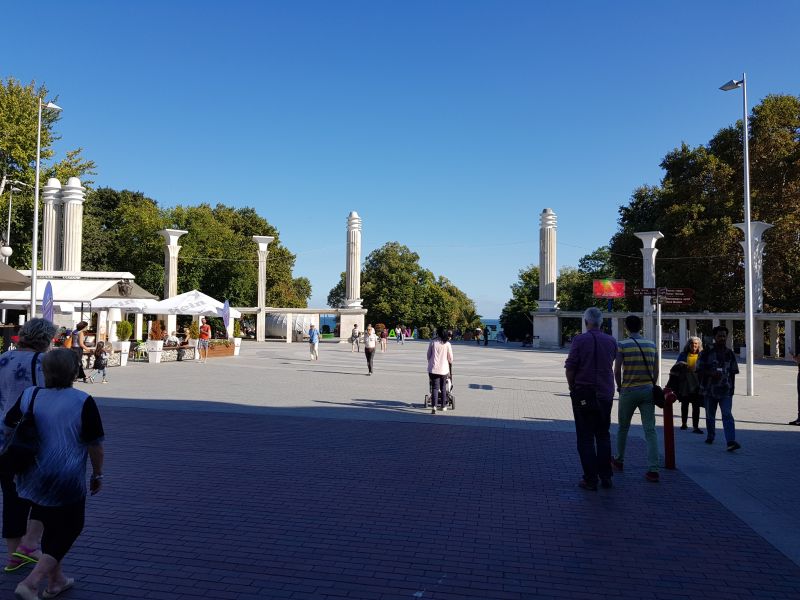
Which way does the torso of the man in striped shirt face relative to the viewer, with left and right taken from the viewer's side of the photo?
facing away from the viewer

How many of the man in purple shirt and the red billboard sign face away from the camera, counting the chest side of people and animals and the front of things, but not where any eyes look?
1

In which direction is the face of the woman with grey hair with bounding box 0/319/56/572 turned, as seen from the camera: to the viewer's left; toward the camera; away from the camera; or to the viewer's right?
away from the camera

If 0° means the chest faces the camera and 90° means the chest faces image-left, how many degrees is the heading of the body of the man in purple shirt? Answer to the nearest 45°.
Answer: approximately 180°

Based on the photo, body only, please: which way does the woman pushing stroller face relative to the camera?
away from the camera

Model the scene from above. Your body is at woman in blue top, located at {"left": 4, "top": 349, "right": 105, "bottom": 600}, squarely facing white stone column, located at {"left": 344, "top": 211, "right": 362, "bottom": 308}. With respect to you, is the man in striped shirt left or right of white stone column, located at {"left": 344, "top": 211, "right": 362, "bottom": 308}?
right

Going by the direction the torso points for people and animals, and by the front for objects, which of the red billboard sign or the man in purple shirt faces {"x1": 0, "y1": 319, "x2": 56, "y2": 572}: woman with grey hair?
the red billboard sign

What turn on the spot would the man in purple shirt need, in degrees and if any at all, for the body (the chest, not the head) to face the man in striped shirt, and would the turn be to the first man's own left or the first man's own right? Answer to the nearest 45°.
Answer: approximately 45° to the first man's own right

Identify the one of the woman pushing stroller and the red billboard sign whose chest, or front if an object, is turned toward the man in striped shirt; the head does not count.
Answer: the red billboard sign

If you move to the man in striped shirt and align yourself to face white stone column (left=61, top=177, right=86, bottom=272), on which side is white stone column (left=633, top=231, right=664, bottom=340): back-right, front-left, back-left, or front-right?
front-right

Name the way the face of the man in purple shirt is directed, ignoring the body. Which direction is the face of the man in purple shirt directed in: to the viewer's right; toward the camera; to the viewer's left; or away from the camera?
away from the camera

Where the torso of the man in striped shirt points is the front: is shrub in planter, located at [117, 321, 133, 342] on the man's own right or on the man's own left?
on the man's own left

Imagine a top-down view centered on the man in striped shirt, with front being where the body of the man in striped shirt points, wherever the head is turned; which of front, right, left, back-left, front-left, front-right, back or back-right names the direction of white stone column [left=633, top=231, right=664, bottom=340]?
front

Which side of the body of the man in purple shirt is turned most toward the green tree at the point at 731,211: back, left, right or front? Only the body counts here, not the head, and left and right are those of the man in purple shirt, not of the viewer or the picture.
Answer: front

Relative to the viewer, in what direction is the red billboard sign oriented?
toward the camera

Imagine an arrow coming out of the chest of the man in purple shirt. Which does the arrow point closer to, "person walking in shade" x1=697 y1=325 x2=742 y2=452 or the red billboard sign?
the red billboard sign
